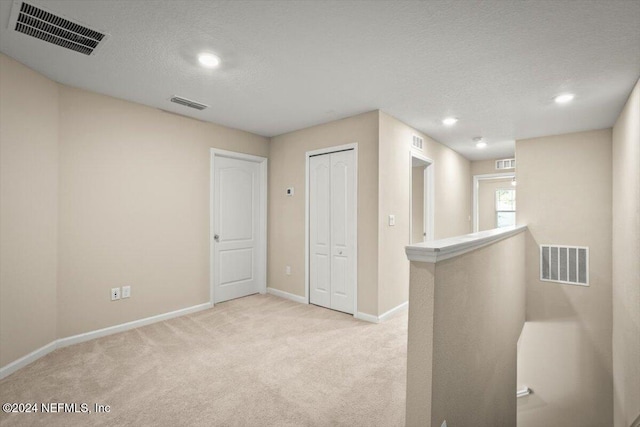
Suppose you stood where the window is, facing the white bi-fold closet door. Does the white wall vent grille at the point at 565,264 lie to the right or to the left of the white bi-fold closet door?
left

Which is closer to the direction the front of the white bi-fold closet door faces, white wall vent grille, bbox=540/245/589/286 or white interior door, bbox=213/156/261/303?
the white interior door

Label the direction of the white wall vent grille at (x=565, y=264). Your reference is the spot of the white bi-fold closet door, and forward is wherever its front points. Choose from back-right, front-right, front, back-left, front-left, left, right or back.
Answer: back-left

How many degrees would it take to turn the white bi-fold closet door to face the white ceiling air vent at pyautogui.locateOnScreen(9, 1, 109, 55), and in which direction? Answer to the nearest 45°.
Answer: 0° — it already faces it

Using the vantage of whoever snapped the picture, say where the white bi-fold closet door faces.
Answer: facing the viewer and to the left of the viewer

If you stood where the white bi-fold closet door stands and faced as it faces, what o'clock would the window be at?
The window is roughly at 6 o'clock from the white bi-fold closet door.

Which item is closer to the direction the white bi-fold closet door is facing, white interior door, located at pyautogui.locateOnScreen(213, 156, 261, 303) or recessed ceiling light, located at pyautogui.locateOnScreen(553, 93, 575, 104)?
the white interior door
